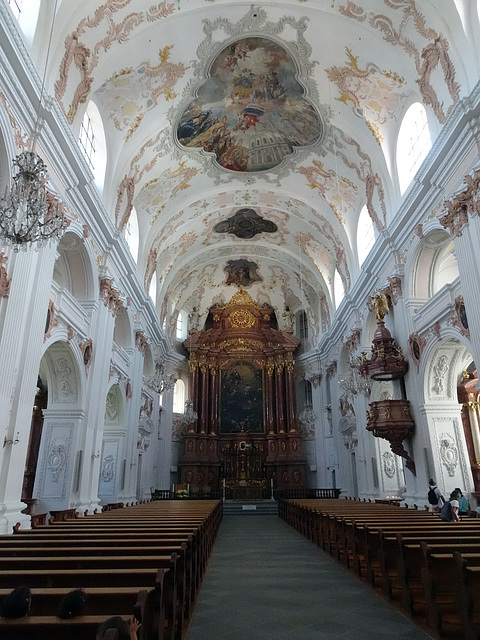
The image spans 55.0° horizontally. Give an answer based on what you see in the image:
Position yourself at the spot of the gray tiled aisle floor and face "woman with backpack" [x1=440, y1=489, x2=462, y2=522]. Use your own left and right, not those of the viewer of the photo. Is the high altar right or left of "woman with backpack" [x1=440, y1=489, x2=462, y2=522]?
left

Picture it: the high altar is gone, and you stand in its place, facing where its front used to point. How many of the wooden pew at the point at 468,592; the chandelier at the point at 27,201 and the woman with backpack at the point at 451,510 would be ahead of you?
3

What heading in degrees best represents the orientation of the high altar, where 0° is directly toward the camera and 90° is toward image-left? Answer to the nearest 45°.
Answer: approximately 0°

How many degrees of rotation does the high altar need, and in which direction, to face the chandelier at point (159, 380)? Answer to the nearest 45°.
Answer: approximately 45° to its right

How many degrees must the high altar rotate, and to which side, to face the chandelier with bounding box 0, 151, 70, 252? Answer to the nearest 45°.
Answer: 0° — it already faces it

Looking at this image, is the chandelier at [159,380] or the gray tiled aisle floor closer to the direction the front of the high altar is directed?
the gray tiled aisle floor

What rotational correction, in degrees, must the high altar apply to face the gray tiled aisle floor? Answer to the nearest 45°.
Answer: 0° — it already faces it

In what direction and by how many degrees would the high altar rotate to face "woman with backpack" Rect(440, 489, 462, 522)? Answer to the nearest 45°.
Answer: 0° — it already faces them

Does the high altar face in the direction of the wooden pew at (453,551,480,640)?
yes

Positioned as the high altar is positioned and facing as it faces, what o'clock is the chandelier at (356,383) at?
The chandelier is roughly at 11 o'clock from the high altar.

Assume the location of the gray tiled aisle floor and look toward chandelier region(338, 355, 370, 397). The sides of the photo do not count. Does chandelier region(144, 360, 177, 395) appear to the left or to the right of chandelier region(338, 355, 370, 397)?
left
